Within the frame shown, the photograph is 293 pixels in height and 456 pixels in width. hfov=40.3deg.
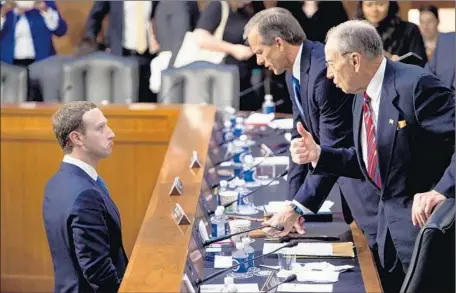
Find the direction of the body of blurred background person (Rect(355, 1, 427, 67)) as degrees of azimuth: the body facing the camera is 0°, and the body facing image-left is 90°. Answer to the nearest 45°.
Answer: approximately 0°

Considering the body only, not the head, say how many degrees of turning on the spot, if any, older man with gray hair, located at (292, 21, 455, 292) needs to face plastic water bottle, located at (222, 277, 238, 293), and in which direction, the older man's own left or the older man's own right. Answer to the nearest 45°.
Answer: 0° — they already face it

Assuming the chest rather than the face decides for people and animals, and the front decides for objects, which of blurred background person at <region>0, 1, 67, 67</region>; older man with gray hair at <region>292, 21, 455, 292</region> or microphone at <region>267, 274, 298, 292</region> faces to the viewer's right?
the microphone

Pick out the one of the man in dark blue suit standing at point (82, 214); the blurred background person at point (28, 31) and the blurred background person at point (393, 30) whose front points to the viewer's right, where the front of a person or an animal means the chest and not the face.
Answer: the man in dark blue suit standing

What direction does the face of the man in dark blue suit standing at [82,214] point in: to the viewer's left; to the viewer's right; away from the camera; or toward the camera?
to the viewer's right

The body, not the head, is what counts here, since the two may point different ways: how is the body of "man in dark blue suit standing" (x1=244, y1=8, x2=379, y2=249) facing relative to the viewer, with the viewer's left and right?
facing the viewer and to the left of the viewer

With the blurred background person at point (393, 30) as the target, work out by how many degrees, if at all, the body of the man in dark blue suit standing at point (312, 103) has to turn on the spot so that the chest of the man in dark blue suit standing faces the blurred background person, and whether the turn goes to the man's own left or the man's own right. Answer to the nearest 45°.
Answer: approximately 135° to the man's own right

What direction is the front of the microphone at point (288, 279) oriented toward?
to the viewer's right

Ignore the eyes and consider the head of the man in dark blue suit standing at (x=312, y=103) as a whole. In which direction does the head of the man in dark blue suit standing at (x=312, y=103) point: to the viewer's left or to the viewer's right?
to the viewer's left

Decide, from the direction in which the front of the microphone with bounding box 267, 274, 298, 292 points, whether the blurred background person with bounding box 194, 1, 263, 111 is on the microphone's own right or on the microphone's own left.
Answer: on the microphone's own left

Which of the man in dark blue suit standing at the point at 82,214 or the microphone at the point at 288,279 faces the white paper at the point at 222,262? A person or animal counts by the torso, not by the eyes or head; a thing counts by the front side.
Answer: the man in dark blue suit standing

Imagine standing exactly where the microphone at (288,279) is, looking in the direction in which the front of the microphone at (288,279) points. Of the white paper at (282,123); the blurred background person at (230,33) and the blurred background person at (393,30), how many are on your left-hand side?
3

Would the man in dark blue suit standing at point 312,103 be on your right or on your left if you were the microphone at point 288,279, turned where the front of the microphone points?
on your left
